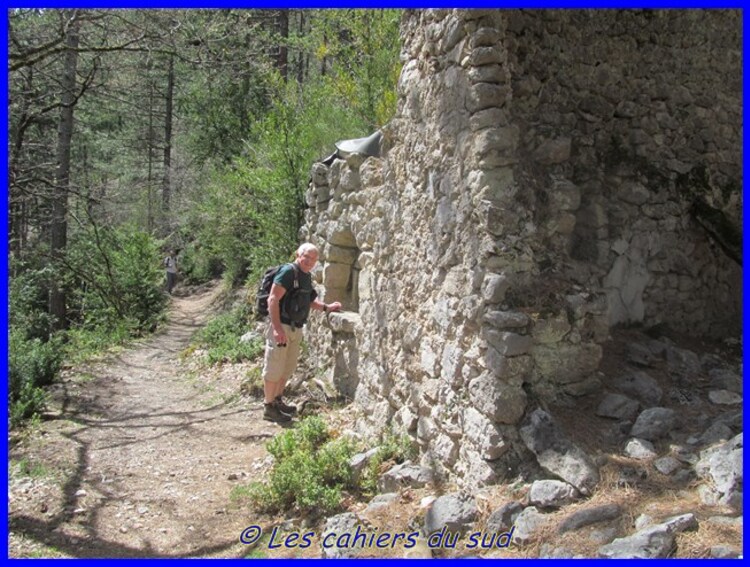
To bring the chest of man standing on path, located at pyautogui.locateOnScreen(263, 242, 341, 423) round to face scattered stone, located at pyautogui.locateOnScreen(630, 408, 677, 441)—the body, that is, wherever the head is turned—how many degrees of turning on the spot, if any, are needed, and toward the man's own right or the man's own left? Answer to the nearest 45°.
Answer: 0° — they already face it

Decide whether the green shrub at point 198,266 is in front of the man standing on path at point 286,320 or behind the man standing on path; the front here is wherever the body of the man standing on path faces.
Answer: behind

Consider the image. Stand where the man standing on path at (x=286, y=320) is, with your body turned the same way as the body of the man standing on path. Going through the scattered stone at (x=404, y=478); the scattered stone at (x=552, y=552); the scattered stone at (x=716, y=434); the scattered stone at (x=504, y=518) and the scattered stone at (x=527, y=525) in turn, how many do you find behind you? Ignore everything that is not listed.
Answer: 0

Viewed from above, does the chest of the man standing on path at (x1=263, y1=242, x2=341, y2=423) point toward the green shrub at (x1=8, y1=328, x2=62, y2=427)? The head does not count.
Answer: no

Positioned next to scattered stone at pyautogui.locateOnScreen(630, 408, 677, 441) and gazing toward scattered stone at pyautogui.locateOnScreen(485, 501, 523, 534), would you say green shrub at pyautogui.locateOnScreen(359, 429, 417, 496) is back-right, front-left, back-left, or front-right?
front-right

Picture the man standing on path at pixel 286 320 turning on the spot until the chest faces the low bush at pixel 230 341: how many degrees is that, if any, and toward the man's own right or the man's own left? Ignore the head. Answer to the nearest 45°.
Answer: approximately 135° to the man's own left

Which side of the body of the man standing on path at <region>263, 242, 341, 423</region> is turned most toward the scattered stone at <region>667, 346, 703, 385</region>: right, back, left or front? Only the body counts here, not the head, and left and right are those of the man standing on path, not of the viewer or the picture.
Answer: front

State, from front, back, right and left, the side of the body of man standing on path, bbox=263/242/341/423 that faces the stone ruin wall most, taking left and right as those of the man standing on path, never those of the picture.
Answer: front

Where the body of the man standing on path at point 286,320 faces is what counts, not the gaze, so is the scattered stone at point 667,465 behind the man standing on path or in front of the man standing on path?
in front

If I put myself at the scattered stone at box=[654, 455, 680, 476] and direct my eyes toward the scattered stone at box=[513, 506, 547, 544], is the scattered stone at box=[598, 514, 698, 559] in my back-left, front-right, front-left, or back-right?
front-left

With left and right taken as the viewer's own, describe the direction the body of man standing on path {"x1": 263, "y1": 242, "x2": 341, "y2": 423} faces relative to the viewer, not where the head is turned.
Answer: facing the viewer and to the right of the viewer

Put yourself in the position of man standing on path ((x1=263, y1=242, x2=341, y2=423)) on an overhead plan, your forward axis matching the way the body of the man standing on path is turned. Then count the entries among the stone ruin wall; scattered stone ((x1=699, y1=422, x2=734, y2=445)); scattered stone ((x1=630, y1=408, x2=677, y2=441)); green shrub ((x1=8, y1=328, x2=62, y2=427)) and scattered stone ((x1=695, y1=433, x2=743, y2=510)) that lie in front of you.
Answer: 4

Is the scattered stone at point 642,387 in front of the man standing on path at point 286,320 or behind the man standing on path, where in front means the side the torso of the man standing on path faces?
in front

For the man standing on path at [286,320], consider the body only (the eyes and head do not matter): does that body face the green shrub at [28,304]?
no

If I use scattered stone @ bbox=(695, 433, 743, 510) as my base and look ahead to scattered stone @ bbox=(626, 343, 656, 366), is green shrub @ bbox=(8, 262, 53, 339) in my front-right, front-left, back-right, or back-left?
front-left

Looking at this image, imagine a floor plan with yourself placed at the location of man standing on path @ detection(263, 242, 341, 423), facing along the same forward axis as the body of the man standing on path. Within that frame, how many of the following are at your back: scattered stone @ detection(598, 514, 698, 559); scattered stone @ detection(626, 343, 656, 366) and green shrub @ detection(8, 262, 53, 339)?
1

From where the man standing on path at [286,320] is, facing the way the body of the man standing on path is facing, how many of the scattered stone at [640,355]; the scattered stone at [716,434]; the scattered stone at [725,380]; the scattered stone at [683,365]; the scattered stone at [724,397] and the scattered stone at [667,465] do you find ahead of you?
6

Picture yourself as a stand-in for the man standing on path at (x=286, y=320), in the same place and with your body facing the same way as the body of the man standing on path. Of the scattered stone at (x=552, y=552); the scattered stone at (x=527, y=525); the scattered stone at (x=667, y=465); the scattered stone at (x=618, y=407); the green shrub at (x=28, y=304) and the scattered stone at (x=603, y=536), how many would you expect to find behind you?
1
